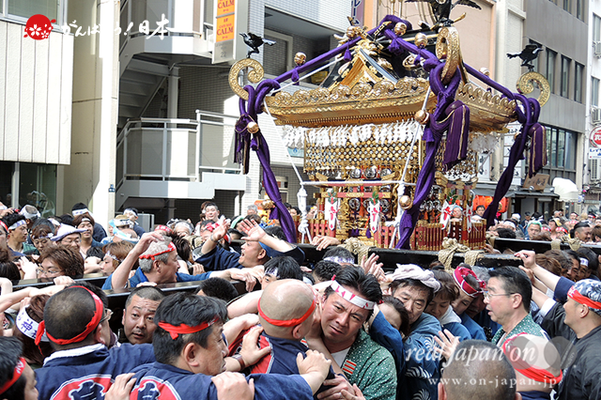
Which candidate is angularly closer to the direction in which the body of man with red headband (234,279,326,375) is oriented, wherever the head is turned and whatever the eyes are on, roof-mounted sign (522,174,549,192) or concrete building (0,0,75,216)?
the roof-mounted sign

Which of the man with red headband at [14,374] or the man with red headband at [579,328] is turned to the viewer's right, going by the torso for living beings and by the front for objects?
the man with red headband at [14,374]

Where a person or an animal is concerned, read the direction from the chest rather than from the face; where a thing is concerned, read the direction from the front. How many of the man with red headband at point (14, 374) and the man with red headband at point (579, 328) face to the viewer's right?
1

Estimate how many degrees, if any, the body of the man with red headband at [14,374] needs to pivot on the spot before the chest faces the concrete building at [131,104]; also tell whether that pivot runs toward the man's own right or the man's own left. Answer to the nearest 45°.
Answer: approximately 90° to the man's own left

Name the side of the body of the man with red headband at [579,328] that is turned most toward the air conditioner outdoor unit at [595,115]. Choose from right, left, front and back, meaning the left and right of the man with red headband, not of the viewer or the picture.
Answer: right

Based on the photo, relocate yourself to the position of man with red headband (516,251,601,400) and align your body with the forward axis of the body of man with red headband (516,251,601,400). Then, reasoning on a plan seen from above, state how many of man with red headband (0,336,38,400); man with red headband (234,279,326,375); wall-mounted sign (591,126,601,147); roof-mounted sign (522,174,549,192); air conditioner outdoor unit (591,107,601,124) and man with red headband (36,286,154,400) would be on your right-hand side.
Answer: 3

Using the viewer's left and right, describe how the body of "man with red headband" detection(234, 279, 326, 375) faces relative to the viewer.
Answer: facing away from the viewer and to the right of the viewer

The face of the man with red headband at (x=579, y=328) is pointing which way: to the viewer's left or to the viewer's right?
to the viewer's left

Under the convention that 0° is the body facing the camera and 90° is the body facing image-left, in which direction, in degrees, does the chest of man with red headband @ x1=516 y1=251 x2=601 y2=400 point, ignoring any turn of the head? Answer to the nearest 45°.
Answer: approximately 90°

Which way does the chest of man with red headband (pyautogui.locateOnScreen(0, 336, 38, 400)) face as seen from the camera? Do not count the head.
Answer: to the viewer's right

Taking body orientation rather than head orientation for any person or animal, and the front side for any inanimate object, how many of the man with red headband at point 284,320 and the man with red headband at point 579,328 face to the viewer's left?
1
